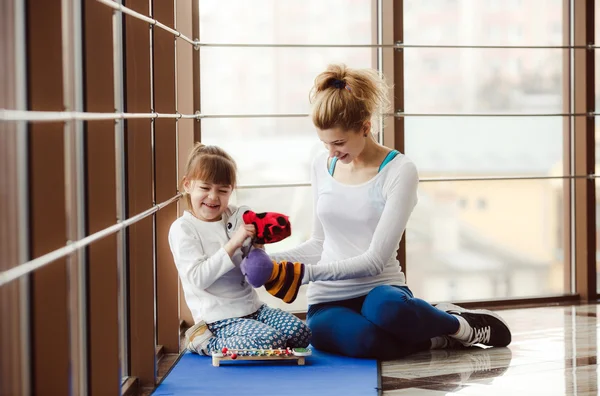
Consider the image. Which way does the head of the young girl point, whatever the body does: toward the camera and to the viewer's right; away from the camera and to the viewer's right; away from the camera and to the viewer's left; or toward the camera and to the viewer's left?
toward the camera and to the viewer's right

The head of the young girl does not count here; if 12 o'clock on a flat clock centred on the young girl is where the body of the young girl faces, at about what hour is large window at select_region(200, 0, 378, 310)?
The large window is roughly at 8 o'clock from the young girl.

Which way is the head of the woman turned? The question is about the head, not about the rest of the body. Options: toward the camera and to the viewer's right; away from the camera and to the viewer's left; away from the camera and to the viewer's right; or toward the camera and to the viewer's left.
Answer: toward the camera and to the viewer's left

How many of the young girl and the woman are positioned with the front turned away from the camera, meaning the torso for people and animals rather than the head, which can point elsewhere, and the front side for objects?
0

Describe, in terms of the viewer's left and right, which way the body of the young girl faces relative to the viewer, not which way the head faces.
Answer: facing the viewer and to the right of the viewer

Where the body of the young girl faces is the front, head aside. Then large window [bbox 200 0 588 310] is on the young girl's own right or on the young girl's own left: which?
on the young girl's own left

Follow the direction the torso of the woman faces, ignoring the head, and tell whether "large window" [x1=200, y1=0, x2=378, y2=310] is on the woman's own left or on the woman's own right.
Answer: on the woman's own right

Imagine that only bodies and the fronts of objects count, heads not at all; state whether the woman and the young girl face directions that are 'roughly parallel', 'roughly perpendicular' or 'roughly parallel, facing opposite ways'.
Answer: roughly perpendicular

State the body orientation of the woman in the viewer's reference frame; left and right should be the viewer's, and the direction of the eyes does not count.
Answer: facing the viewer and to the left of the viewer
